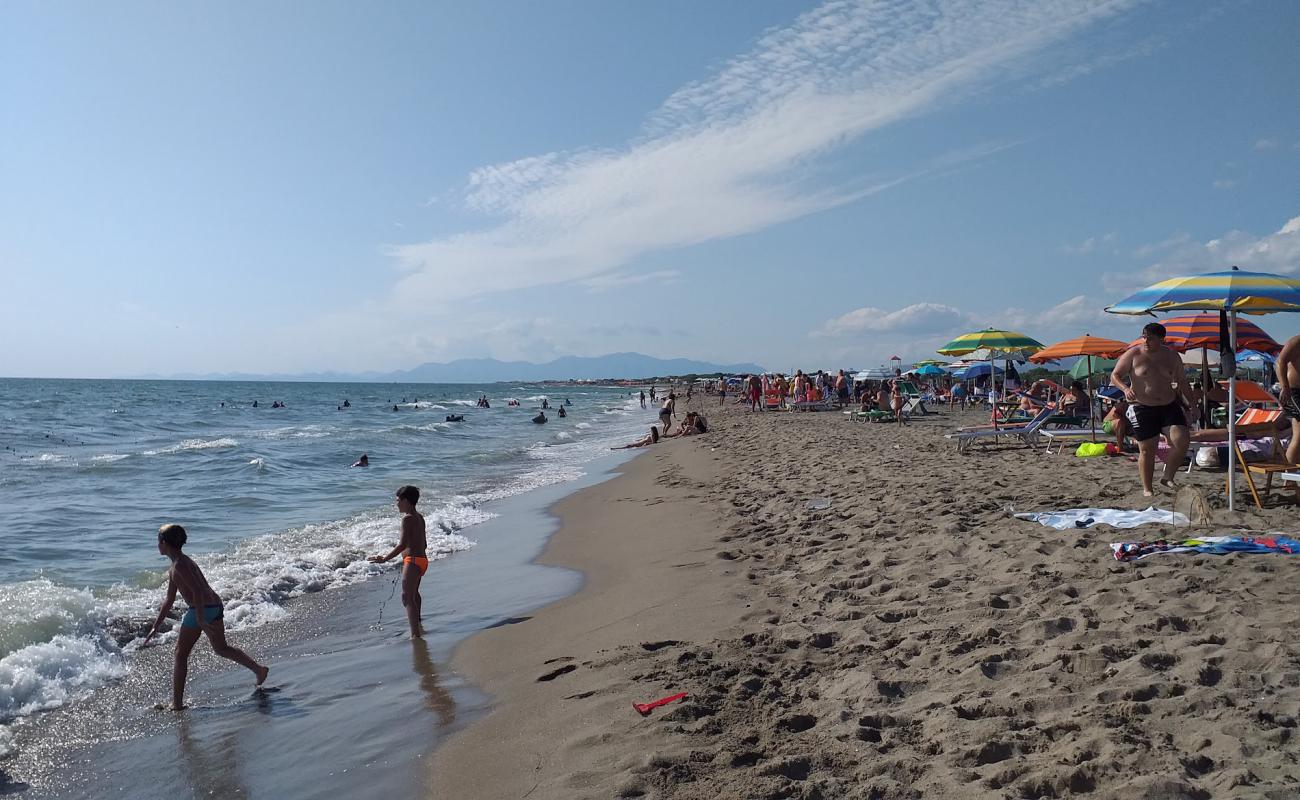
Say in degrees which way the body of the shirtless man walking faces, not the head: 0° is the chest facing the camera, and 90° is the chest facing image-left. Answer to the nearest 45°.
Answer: approximately 0°

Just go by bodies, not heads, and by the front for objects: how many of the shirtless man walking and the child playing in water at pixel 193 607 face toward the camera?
1

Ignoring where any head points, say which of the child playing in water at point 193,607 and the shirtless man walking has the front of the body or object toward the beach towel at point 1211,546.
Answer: the shirtless man walking

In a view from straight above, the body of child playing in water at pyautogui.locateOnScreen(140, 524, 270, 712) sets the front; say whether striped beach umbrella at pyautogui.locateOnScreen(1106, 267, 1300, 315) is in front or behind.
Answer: behind

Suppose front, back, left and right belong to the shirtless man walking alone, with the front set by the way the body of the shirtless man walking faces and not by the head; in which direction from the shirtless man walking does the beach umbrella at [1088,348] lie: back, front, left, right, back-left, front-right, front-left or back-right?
back

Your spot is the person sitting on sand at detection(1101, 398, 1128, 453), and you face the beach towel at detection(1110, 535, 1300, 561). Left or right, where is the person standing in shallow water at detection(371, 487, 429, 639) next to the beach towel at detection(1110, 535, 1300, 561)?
right

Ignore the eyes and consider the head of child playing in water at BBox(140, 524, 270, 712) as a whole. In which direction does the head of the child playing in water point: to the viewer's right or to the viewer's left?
to the viewer's left

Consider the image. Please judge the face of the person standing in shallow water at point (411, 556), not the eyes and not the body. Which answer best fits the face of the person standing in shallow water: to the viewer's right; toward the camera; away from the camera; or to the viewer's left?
to the viewer's left

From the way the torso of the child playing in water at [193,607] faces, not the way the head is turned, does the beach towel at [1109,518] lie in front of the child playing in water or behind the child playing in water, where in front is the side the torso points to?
behind

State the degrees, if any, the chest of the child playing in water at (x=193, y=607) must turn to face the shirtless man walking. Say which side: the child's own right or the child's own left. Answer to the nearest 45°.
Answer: approximately 180°

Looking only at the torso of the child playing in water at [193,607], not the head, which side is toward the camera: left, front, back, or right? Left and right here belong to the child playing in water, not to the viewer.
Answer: left

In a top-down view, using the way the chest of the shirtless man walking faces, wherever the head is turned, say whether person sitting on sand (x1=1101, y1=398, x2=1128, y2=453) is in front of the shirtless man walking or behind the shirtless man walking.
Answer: behind

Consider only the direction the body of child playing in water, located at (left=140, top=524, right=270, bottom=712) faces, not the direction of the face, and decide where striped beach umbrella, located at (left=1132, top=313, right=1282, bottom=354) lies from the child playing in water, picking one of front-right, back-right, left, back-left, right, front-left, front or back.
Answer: back

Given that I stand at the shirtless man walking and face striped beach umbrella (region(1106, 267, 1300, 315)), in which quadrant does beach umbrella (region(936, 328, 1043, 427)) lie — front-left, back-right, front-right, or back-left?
back-left

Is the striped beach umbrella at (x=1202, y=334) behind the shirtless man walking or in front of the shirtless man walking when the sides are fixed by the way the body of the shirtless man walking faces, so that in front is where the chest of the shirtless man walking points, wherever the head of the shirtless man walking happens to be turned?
behind

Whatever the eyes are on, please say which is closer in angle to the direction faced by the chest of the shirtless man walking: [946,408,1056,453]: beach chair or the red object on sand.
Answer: the red object on sand
